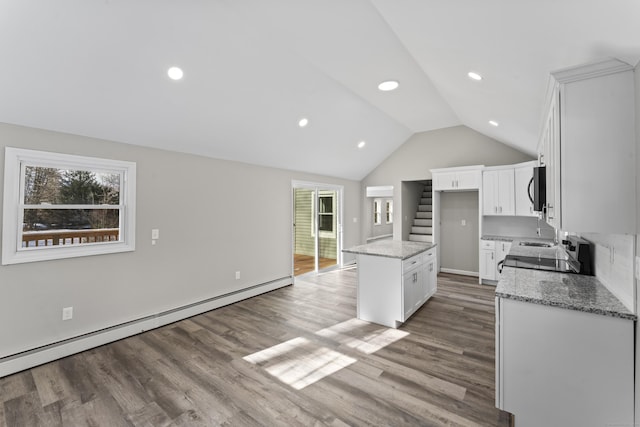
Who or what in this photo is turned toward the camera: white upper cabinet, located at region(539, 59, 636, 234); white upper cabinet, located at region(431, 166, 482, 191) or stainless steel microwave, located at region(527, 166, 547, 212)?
white upper cabinet, located at region(431, 166, 482, 191)

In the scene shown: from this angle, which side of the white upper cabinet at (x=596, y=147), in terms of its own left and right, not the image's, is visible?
left

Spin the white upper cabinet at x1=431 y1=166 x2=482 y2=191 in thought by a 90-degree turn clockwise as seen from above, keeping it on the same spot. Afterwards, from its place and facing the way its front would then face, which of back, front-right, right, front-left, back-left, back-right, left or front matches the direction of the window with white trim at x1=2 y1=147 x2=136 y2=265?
front-left

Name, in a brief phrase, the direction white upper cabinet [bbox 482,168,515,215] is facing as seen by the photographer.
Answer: facing the viewer

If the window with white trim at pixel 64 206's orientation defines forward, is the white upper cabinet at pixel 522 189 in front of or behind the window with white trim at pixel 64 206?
in front

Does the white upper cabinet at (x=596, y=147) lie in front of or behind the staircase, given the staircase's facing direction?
in front

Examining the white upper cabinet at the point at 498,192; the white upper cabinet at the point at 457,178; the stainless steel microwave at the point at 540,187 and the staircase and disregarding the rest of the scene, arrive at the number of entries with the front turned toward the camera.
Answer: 3

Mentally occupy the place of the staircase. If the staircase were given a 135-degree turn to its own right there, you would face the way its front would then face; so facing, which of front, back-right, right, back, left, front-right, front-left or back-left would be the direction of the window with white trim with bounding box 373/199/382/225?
front

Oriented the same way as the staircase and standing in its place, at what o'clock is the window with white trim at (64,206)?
The window with white trim is roughly at 1 o'clock from the staircase.

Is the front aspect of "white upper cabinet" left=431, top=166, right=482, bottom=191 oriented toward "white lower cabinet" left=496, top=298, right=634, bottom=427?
yes

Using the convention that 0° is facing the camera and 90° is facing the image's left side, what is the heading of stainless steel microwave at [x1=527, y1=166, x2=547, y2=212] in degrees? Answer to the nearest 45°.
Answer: approximately 90°

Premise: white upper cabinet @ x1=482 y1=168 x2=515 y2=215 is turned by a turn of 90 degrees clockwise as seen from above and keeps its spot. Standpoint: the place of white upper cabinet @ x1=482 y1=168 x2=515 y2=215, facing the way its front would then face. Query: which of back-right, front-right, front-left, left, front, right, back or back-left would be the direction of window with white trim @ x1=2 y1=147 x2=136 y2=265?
front-left

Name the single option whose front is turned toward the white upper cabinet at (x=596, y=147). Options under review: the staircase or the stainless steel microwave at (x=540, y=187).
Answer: the staircase

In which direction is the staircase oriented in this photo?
toward the camera

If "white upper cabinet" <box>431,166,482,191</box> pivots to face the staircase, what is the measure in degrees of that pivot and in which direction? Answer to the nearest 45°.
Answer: approximately 135° to its right

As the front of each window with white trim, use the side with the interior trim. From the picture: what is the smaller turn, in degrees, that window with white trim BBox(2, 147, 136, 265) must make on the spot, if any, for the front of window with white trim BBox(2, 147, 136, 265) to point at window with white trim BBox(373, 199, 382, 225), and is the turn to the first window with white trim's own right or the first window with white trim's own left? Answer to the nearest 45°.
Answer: approximately 45° to the first window with white trim's own left

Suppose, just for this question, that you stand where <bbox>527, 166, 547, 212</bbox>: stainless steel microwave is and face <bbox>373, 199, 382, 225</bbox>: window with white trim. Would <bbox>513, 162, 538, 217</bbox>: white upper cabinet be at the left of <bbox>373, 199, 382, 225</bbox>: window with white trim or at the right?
right

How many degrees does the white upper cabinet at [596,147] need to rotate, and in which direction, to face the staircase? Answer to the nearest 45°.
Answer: approximately 45° to its right
